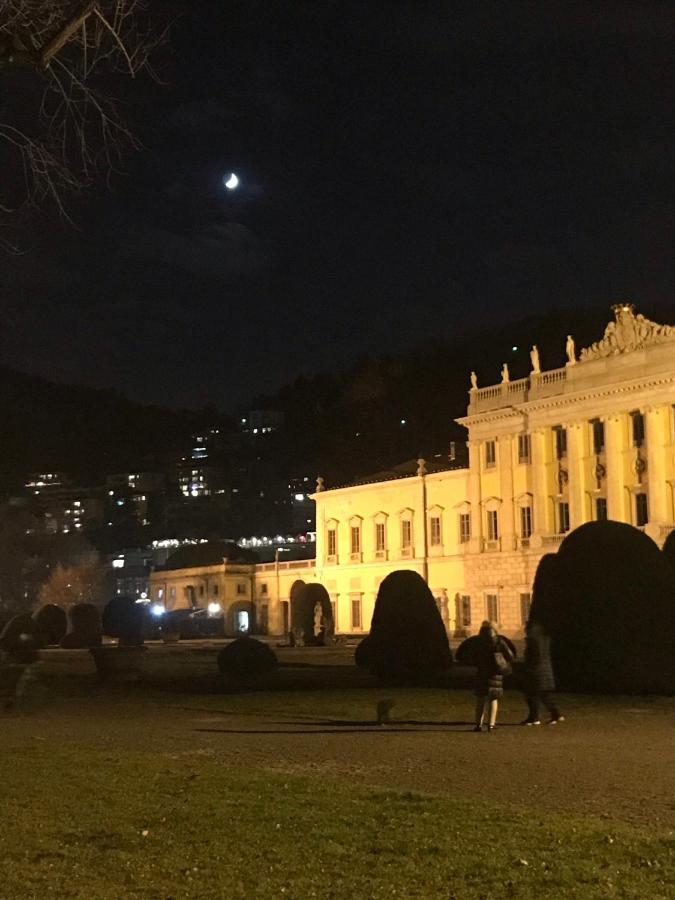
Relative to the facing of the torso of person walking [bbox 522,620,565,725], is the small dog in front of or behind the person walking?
in front

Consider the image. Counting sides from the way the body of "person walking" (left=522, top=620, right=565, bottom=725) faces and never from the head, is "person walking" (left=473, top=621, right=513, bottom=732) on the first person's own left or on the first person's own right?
on the first person's own left

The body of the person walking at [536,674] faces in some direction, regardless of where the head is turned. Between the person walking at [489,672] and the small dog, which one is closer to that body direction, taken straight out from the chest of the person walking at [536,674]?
the small dog

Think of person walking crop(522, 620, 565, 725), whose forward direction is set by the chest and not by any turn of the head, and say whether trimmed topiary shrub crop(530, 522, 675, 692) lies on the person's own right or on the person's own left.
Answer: on the person's own right
